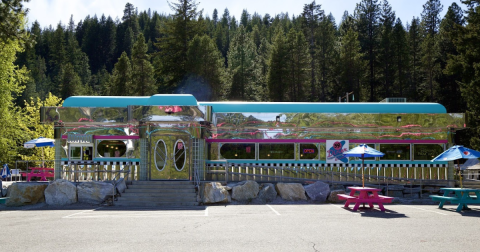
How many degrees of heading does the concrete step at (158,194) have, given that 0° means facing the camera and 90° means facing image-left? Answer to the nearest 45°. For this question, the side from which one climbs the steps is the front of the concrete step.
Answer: approximately 0°

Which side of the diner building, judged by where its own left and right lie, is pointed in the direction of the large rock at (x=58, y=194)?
right

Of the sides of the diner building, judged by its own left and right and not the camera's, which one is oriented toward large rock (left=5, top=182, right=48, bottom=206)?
right

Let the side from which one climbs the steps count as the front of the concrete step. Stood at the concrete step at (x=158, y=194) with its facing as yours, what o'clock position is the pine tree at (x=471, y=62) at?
The pine tree is roughly at 8 o'clock from the concrete step.

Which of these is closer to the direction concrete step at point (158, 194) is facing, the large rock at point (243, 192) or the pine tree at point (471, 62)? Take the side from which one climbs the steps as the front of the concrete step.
the large rock

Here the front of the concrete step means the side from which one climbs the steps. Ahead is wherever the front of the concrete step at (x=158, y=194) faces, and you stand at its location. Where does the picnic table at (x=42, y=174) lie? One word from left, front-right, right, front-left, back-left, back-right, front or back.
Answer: back-right

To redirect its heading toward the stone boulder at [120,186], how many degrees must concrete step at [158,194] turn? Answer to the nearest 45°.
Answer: approximately 90° to its right

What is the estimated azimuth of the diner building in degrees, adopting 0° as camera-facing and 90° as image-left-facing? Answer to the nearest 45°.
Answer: approximately 0°

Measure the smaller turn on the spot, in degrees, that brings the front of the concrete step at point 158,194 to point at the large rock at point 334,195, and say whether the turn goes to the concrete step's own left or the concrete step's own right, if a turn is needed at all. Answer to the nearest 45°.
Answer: approximately 90° to the concrete step's own left
